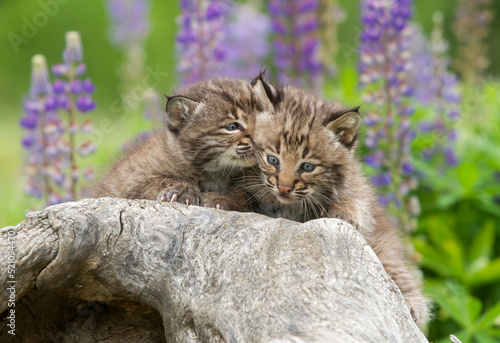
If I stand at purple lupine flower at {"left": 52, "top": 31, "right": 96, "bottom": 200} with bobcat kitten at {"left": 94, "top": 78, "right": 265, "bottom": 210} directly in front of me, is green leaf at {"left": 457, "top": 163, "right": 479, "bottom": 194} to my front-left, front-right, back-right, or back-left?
front-left

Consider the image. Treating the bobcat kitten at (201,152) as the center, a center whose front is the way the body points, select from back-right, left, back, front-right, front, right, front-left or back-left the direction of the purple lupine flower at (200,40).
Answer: back-left

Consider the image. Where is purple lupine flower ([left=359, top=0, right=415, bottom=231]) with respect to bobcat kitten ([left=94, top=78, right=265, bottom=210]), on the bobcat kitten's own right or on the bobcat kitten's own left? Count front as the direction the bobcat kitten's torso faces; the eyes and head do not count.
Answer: on the bobcat kitten's own left

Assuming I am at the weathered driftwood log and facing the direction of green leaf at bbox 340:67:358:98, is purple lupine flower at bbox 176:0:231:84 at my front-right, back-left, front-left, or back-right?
front-left

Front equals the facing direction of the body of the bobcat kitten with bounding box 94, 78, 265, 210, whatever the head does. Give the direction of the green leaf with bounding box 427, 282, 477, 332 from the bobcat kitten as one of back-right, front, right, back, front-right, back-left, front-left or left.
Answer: front-left

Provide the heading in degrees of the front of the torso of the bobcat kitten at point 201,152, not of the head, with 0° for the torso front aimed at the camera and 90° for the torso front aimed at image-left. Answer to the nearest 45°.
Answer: approximately 315°

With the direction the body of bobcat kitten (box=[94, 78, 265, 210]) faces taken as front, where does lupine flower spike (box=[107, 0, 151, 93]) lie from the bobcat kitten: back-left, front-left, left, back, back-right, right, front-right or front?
back-left

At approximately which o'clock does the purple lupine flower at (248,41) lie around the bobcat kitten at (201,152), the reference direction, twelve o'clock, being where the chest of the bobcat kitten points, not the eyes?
The purple lupine flower is roughly at 8 o'clock from the bobcat kitten.

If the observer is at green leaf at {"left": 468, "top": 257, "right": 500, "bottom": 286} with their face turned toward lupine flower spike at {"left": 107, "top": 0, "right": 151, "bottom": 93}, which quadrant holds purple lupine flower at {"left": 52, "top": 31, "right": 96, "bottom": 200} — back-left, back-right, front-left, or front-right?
front-left

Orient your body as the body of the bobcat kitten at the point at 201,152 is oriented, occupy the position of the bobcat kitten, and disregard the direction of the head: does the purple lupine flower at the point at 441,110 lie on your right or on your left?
on your left
